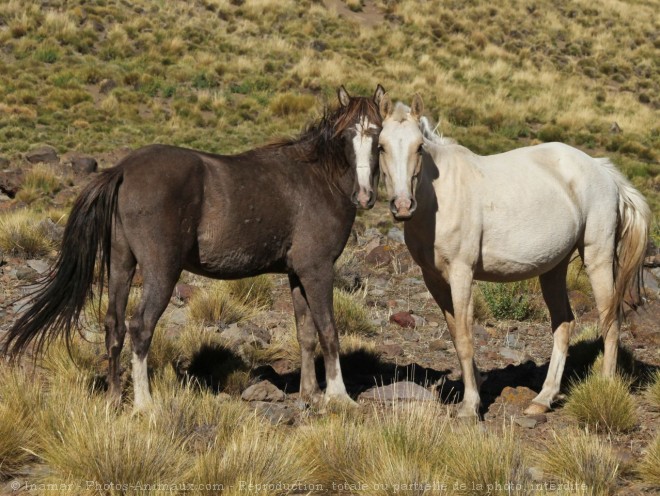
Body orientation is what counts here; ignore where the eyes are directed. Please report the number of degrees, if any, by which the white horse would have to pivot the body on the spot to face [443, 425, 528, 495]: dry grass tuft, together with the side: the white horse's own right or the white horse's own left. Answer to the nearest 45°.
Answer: approximately 45° to the white horse's own left

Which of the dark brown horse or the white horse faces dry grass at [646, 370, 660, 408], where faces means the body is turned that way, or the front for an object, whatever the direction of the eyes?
the dark brown horse

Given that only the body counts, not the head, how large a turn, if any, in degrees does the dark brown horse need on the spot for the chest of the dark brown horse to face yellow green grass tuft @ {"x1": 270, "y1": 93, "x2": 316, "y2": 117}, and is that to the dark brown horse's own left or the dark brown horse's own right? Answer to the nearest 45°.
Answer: approximately 90° to the dark brown horse's own left

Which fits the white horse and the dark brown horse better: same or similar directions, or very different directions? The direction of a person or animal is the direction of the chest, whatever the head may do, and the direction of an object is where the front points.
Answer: very different directions

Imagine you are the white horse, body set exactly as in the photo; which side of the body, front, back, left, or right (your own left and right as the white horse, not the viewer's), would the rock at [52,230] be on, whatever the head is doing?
right

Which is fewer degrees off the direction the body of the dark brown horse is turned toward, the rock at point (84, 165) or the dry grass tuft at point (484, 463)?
the dry grass tuft

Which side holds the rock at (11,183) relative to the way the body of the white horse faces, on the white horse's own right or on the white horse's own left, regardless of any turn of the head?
on the white horse's own right

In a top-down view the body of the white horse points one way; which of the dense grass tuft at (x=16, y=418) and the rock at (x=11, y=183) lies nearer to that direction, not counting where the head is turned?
the dense grass tuft

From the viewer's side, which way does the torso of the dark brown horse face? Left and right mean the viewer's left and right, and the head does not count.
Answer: facing to the right of the viewer

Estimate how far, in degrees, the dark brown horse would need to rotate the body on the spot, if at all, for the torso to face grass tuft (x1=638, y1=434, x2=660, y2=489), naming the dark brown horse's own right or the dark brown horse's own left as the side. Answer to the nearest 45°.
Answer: approximately 45° to the dark brown horse's own right

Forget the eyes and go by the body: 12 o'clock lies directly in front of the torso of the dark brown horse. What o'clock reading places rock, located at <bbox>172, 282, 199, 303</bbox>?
The rock is roughly at 9 o'clock from the dark brown horse.

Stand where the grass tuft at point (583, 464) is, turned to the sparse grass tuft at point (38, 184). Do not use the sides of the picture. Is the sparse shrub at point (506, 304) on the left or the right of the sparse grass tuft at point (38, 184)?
right

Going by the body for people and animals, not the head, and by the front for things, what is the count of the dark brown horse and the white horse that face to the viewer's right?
1

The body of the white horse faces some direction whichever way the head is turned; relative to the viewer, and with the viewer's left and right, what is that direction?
facing the viewer and to the left of the viewer

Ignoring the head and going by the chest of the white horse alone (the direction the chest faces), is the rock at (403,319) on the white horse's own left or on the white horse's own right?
on the white horse's own right
